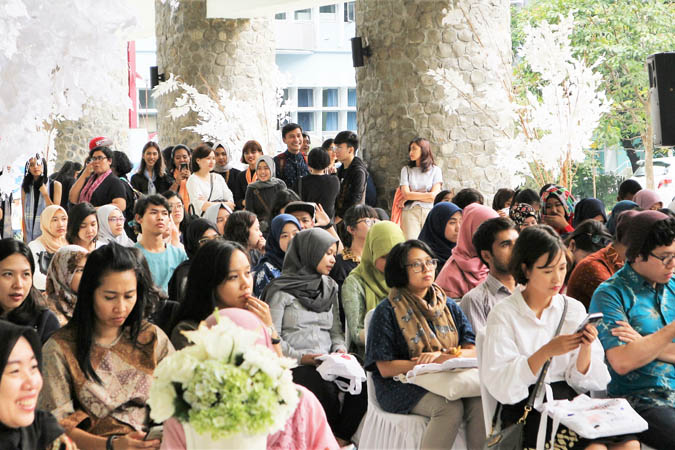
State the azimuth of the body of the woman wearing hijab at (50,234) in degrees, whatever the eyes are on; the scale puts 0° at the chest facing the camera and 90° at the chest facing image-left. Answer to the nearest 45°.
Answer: approximately 315°

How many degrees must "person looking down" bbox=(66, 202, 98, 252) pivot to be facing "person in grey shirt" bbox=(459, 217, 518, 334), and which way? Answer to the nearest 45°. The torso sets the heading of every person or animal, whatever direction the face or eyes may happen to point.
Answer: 0° — they already face them

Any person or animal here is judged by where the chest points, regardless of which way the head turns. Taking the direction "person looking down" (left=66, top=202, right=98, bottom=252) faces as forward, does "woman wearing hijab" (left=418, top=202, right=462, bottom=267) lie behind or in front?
in front

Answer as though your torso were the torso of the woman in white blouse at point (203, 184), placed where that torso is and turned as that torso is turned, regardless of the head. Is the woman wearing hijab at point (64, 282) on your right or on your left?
on your right

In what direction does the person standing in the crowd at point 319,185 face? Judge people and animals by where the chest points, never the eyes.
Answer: away from the camera

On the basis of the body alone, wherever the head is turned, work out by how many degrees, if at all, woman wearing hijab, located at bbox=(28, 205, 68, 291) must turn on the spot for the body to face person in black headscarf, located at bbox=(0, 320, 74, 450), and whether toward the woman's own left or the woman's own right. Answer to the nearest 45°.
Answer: approximately 45° to the woman's own right
